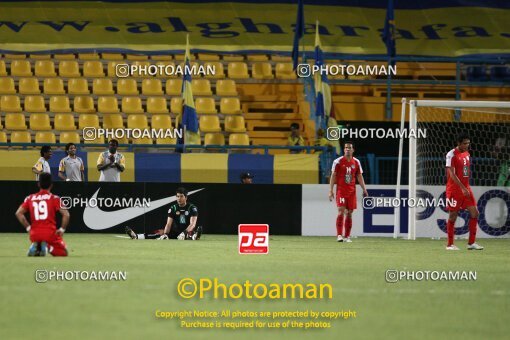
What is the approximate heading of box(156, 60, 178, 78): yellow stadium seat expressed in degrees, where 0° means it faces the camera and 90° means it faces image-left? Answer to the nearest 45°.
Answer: approximately 0°

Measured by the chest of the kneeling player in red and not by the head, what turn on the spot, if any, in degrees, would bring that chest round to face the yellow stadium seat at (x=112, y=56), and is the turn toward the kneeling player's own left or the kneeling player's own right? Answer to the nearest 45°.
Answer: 0° — they already face it

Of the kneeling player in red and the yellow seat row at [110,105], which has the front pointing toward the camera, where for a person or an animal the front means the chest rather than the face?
the yellow seat row

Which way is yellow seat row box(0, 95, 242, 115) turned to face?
toward the camera

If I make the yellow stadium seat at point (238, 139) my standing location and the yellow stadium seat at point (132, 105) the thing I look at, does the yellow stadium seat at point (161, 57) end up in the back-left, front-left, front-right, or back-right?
front-right

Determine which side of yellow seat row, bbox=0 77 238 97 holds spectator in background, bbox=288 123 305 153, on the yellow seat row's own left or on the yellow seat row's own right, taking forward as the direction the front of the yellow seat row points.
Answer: on the yellow seat row's own left

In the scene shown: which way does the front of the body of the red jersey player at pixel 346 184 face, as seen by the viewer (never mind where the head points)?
toward the camera

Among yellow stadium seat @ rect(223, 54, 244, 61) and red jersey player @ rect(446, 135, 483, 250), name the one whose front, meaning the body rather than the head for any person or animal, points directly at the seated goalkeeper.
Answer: the yellow stadium seat

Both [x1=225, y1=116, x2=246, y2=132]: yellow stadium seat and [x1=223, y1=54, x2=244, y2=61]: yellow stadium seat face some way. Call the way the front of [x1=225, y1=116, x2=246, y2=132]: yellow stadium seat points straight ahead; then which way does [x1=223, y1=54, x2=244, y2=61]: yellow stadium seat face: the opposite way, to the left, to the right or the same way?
the same way

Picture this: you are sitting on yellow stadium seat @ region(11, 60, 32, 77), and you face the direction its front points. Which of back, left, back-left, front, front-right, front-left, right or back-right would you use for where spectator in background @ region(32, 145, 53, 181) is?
front

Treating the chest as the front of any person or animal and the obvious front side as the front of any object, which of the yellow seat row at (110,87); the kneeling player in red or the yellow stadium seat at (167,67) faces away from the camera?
the kneeling player in red

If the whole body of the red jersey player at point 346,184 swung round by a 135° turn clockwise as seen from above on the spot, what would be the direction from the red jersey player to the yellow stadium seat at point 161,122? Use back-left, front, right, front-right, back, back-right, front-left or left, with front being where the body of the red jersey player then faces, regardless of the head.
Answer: front

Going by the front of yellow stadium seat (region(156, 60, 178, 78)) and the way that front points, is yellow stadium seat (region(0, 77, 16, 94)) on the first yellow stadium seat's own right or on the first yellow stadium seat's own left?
on the first yellow stadium seat's own right

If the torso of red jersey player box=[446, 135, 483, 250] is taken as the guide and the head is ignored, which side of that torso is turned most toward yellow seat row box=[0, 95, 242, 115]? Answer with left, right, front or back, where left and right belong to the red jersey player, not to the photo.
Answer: back

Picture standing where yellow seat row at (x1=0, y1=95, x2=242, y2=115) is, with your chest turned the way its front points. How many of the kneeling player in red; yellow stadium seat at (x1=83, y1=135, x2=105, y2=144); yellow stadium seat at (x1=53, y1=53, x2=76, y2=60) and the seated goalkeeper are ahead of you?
3

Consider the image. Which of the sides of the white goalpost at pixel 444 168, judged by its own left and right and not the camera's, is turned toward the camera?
front

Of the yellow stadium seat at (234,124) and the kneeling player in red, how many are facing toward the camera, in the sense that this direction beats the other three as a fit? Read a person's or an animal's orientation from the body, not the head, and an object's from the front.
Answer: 1

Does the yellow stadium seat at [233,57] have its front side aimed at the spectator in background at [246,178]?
yes

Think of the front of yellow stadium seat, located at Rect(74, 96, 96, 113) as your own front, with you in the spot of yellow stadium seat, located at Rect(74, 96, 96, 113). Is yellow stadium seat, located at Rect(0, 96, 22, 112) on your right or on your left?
on your right
